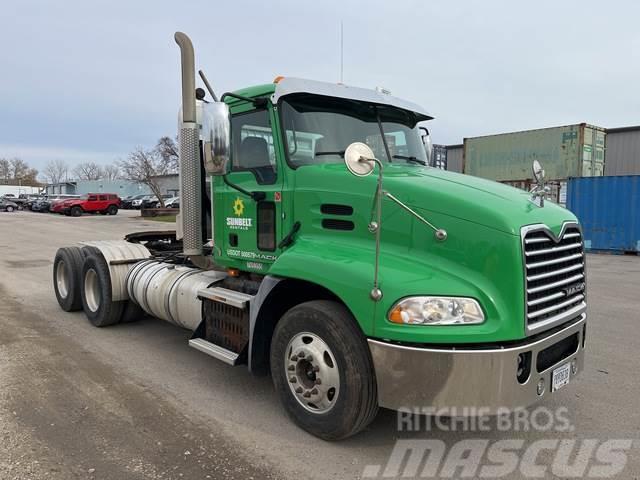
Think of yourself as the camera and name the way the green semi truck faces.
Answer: facing the viewer and to the right of the viewer

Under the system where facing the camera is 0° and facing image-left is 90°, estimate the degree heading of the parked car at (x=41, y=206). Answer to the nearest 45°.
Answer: approximately 45°

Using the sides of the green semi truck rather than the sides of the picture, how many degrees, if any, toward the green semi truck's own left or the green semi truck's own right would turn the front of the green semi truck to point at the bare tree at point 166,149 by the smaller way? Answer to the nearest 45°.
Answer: approximately 135° to the green semi truck's own left

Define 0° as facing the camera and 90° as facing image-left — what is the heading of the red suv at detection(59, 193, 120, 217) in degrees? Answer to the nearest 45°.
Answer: approximately 45°

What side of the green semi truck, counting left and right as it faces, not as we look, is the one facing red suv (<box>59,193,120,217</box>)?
back

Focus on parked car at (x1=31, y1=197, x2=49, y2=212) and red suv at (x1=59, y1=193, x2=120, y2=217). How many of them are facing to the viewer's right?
0

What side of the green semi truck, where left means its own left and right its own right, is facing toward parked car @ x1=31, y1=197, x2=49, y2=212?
back

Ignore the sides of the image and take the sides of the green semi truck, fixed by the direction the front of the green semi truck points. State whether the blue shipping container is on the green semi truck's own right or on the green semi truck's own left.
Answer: on the green semi truck's own left
